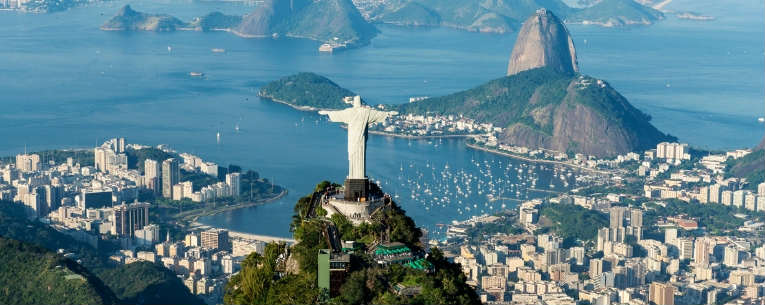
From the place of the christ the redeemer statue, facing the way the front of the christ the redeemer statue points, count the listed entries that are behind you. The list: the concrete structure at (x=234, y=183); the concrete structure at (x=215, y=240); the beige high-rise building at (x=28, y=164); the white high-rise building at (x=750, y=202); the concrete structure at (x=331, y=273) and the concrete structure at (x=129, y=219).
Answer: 1

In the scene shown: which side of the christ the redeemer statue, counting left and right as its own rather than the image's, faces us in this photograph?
back

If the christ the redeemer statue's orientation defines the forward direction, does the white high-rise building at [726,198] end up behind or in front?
in front

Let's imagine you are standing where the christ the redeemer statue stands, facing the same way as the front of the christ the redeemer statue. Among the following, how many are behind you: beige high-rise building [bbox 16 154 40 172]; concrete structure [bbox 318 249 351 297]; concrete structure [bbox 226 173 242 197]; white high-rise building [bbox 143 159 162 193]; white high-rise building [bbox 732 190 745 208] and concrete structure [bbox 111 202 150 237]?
1

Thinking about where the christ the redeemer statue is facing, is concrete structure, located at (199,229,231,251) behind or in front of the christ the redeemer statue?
in front

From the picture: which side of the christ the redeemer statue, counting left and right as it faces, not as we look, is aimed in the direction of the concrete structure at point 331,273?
back

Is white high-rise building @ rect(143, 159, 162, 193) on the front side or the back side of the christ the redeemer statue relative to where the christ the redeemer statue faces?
on the front side

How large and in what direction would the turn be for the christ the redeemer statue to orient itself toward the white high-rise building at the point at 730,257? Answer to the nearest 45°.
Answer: approximately 45° to its right
